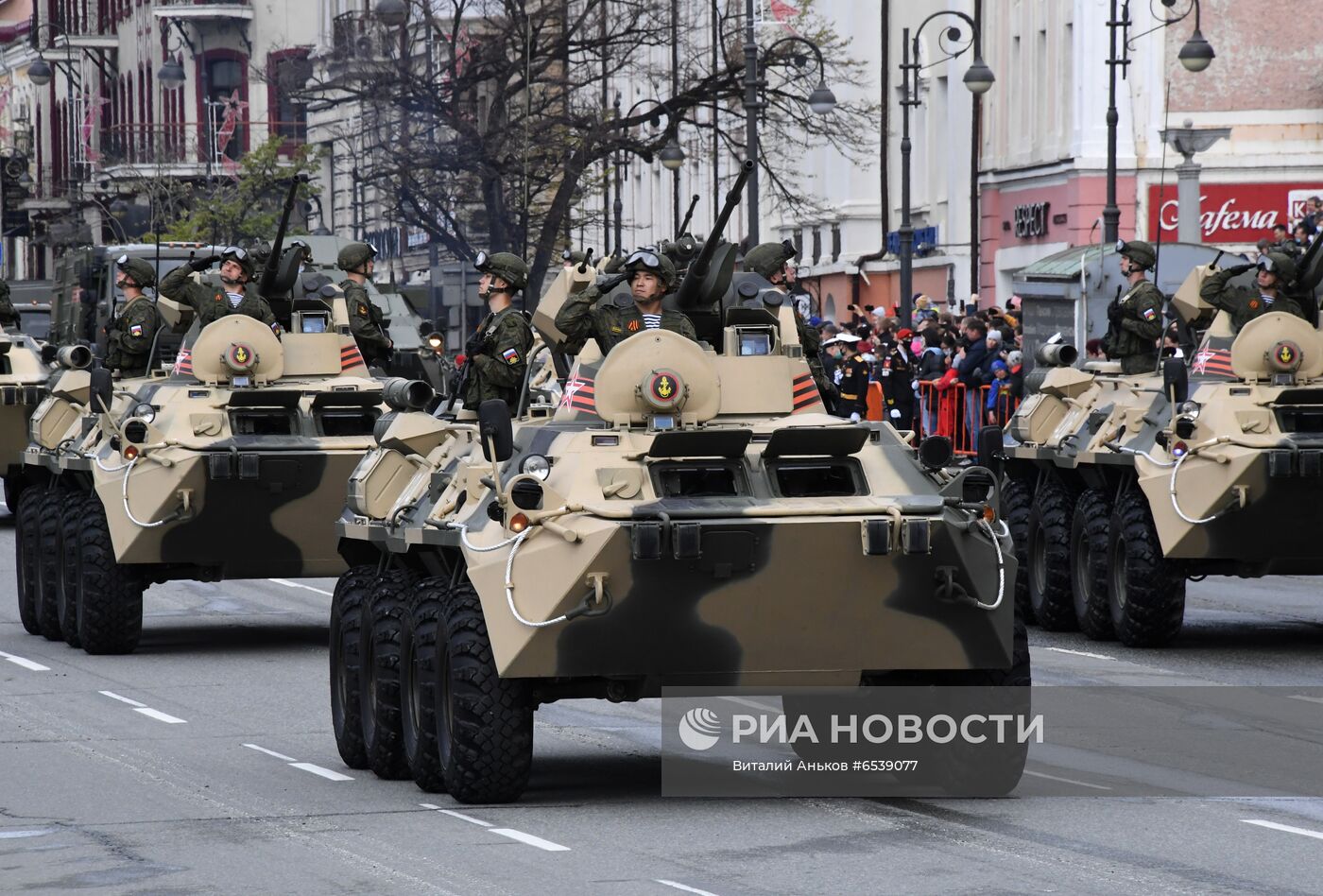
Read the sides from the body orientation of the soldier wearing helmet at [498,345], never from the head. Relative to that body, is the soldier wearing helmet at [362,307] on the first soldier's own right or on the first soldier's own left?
on the first soldier's own right

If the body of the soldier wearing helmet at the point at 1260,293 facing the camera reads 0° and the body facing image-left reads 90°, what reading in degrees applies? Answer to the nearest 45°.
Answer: approximately 0°

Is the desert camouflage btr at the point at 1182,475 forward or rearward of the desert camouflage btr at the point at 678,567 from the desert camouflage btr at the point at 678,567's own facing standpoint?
rearward

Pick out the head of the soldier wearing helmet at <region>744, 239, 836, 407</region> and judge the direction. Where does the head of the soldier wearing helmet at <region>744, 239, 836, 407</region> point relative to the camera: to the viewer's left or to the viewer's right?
to the viewer's right

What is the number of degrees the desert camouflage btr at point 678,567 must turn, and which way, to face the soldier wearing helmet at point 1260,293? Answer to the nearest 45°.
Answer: approximately 135° to its left

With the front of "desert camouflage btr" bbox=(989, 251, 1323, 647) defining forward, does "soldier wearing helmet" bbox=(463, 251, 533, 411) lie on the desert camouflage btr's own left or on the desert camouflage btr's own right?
on the desert camouflage btr's own right

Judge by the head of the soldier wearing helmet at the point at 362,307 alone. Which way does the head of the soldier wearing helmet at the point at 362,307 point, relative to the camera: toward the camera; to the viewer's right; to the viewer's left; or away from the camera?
to the viewer's right

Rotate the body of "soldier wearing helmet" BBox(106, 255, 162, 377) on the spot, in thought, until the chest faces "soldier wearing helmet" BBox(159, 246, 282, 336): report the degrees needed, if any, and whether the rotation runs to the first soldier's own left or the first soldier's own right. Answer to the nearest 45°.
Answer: approximately 135° to the first soldier's own left
